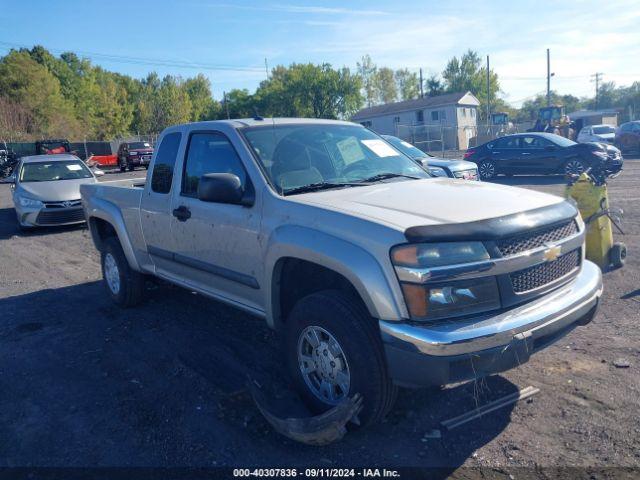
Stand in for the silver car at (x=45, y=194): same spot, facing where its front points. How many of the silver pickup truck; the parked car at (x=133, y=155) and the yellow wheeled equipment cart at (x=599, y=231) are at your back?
1

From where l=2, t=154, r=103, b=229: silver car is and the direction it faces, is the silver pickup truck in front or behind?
in front

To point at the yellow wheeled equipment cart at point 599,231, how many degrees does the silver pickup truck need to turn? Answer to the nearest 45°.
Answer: approximately 90° to its left

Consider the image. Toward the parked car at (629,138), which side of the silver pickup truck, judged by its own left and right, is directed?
left

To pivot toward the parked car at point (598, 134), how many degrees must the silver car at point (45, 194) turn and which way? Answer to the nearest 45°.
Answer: approximately 90° to its left

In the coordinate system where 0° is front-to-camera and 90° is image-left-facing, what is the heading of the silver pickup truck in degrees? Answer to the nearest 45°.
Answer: approximately 315°

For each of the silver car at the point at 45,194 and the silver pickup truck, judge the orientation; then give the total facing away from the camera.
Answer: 0

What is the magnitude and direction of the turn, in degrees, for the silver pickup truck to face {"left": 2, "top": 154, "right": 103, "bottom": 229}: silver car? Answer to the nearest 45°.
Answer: approximately 180°

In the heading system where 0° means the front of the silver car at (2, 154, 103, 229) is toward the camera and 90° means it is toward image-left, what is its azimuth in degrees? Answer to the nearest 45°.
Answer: approximately 0°

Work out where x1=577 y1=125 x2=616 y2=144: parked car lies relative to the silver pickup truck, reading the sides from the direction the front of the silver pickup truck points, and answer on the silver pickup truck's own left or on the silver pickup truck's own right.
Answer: on the silver pickup truck's own left
